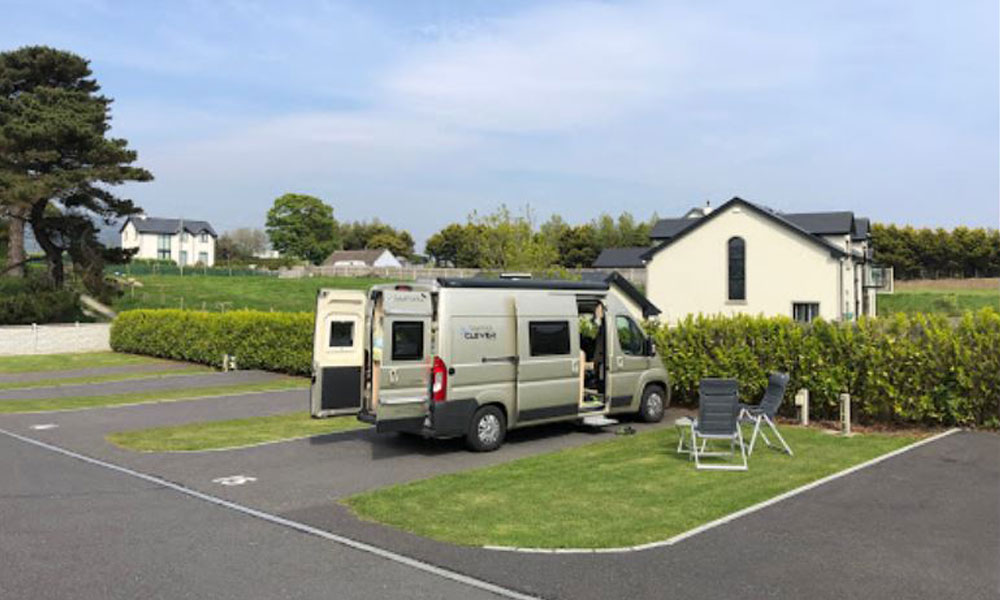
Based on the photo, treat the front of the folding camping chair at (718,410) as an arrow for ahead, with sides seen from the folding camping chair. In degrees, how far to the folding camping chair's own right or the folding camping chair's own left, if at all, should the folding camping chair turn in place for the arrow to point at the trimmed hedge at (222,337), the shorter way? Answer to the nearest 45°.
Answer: approximately 135° to the folding camping chair's own right

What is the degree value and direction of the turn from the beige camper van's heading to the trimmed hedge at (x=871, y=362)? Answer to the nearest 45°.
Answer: approximately 45° to its right

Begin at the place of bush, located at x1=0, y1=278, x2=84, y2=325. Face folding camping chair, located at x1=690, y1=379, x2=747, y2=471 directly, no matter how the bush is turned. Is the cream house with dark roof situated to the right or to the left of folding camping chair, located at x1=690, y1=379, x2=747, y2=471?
left

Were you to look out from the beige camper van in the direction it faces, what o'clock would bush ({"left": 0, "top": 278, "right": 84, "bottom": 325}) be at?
The bush is roughly at 9 o'clock from the beige camper van.

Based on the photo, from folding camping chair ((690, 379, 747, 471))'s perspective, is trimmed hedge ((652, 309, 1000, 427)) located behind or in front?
behind

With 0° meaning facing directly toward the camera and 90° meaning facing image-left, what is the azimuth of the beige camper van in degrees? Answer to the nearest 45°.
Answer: approximately 225°

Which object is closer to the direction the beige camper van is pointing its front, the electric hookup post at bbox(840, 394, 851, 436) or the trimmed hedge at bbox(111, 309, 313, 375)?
the electric hookup post

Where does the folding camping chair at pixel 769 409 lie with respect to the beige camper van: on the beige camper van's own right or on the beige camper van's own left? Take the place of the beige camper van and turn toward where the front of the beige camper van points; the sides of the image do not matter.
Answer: on the beige camper van's own right

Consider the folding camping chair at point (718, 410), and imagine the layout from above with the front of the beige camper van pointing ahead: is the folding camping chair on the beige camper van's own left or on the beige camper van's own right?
on the beige camper van's own right

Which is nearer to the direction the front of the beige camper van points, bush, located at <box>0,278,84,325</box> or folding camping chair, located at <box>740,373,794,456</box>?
the folding camping chair
